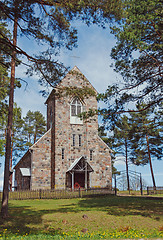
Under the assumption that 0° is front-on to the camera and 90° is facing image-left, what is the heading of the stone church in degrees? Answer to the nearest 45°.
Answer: approximately 0°

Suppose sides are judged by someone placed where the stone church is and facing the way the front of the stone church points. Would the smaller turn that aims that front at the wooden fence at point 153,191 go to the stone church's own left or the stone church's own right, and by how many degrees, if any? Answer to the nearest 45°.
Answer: approximately 90° to the stone church's own left

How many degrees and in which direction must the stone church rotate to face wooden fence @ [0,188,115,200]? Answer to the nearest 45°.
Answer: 0° — it already faces it
